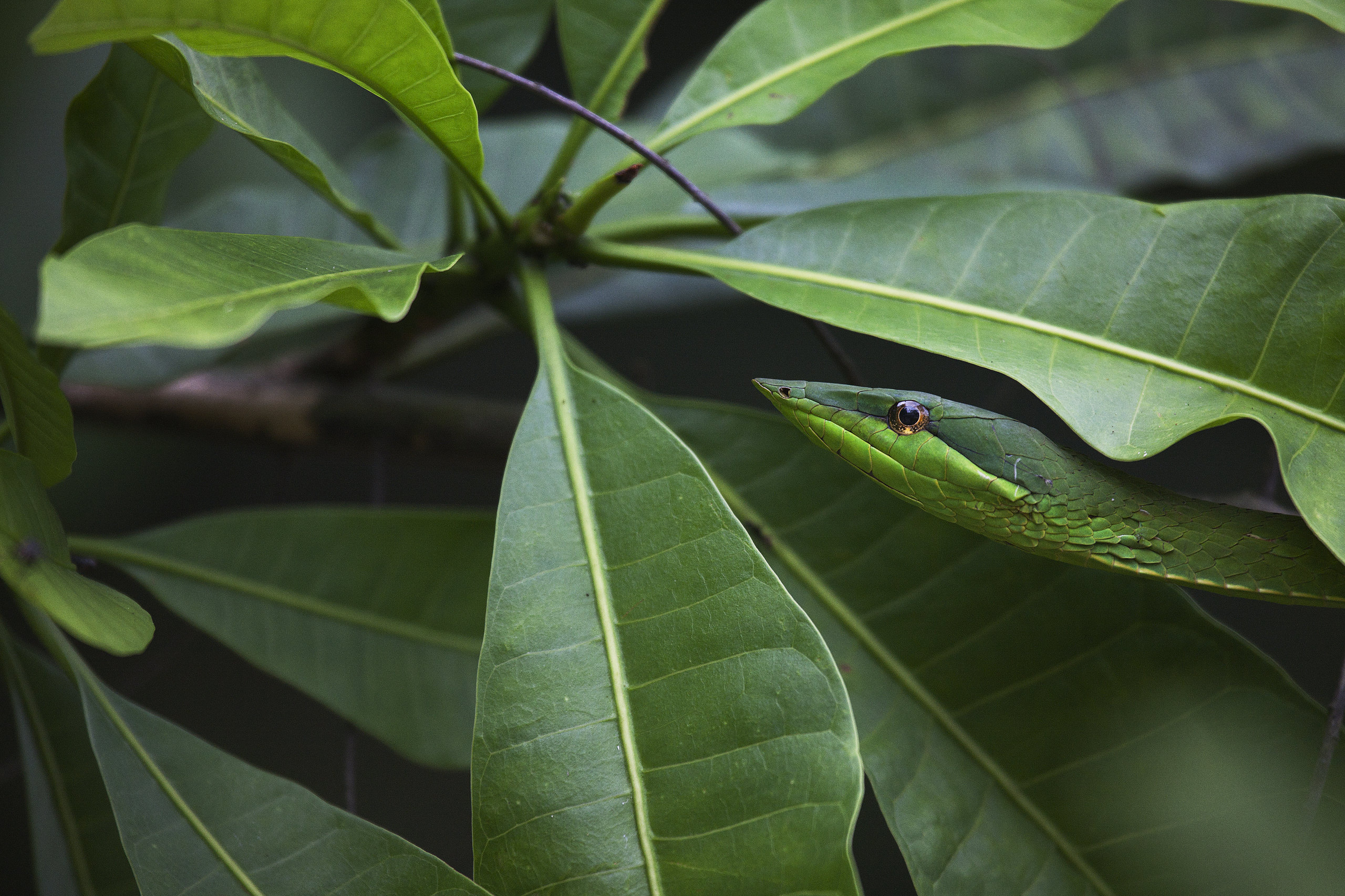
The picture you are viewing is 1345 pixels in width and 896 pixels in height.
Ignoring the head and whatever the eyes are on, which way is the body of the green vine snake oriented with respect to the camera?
to the viewer's left

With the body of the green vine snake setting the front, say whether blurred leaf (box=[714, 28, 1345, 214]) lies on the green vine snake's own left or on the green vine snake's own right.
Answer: on the green vine snake's own right

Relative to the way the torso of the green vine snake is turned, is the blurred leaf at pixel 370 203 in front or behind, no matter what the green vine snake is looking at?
in front

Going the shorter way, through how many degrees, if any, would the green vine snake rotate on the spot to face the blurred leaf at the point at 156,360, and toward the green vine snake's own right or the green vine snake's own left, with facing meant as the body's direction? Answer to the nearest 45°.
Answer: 0° — it already faces it

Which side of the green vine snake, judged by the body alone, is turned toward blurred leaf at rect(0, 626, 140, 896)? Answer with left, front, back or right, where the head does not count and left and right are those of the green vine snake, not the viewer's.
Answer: front
